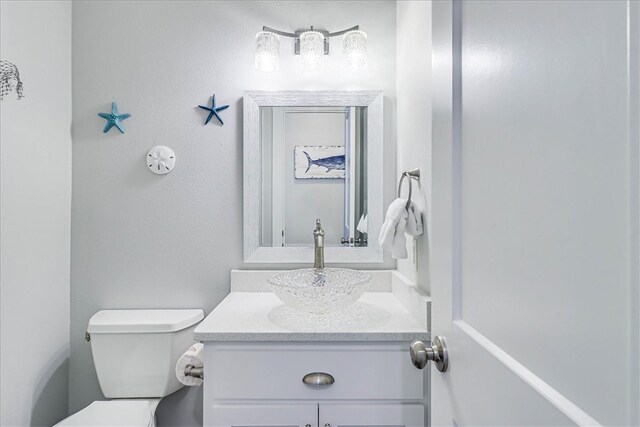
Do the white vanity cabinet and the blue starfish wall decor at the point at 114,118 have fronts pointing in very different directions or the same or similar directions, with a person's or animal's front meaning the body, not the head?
same or similar directions

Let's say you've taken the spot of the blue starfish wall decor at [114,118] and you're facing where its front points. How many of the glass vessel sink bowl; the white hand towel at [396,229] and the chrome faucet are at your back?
0

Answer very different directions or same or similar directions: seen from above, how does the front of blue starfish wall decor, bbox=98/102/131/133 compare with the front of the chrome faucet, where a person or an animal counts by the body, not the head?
same or similar directions

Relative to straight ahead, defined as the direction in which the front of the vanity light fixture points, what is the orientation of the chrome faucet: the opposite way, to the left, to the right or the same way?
the same way

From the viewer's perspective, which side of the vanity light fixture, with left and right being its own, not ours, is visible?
front

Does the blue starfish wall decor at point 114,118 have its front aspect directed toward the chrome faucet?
no

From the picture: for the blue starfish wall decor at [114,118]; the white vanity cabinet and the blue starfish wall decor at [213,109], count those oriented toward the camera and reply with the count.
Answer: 3

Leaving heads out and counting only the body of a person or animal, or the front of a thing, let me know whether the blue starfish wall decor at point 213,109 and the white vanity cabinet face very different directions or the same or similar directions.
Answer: same or similar directions

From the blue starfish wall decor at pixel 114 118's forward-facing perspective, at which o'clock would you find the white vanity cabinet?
The white vanity cabinet is roughly at 11 o'clock from the blue starfish wall decor.

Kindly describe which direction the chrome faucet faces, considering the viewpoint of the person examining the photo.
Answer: facing the viewer

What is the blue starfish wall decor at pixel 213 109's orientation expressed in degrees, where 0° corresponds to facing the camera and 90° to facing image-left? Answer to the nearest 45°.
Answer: approximately 0°

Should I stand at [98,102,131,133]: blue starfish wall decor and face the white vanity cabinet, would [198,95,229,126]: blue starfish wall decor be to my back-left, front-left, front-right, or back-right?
front-left

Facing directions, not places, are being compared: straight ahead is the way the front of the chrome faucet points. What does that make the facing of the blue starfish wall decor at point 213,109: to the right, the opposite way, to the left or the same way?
the same way

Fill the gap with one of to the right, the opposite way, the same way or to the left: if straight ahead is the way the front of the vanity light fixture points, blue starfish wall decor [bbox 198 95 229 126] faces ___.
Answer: the same way
